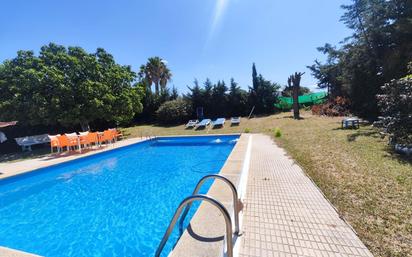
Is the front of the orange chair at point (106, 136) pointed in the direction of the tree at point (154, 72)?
no

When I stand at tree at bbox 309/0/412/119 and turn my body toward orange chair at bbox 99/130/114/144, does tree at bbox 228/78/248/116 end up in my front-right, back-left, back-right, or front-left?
front-right

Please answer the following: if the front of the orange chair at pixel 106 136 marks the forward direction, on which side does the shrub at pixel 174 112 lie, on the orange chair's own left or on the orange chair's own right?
on the orange chair's own right

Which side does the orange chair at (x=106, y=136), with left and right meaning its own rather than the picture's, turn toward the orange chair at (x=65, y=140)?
left

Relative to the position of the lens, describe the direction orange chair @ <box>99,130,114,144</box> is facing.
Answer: facing away from the viewer and to the left of the viewer

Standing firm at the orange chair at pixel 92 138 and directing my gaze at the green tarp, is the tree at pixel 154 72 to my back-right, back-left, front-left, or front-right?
front-left

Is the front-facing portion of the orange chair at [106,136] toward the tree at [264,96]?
no

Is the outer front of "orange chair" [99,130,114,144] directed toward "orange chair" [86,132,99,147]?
no
